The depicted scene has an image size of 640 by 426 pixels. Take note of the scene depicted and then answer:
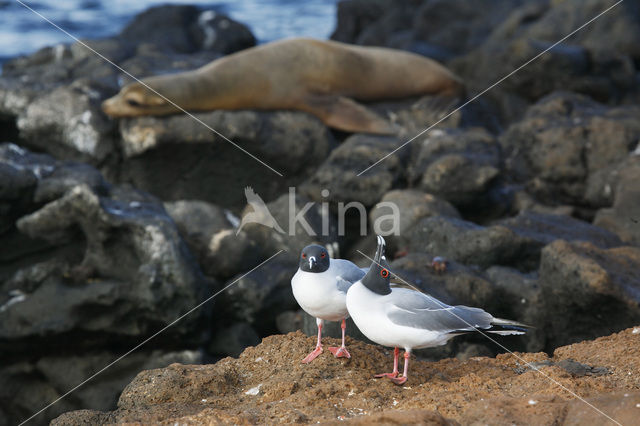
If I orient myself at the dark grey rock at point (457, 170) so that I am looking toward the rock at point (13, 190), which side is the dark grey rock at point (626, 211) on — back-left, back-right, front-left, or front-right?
back-left

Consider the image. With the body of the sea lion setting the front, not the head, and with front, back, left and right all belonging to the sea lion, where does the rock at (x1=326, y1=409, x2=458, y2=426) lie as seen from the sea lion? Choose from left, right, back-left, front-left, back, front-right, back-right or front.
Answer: left

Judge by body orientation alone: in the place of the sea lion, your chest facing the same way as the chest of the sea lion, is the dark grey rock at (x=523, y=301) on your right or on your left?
on your left

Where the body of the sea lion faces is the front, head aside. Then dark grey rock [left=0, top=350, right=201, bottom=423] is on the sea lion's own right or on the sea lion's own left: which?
on the sea lion's own left

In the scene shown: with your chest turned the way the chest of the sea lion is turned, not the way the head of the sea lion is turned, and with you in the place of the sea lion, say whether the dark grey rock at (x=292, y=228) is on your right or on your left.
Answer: on your left

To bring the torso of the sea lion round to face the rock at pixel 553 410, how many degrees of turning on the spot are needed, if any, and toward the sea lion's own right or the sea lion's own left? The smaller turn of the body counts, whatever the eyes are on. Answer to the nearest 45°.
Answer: approximately 90° to the sea lion's own left

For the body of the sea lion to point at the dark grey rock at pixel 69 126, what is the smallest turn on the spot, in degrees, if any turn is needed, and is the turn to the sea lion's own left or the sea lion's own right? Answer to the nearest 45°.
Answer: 0° — it already faces it

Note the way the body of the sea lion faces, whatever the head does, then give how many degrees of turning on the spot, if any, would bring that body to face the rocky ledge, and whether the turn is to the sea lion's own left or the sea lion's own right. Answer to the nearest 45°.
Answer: approximately 90° to the sea lion's own left

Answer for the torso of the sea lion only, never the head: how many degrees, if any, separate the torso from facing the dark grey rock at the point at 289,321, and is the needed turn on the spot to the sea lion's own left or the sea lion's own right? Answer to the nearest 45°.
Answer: approximately 90° to the sea lion's own left

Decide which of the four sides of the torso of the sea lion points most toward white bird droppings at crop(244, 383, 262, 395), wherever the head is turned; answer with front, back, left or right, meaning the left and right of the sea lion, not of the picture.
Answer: left

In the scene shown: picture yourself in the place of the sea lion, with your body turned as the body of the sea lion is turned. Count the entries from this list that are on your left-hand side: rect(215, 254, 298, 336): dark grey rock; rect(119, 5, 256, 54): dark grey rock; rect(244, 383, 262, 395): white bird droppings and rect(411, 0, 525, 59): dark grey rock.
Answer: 2

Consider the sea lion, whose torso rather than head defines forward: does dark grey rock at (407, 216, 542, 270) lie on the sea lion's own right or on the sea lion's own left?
on the sea lion's own left

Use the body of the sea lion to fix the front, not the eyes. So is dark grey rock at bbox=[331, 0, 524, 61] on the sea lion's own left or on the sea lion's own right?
on the sea lion's own right

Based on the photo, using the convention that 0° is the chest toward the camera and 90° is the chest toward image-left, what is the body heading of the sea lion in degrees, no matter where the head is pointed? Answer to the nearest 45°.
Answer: approximately 90°
